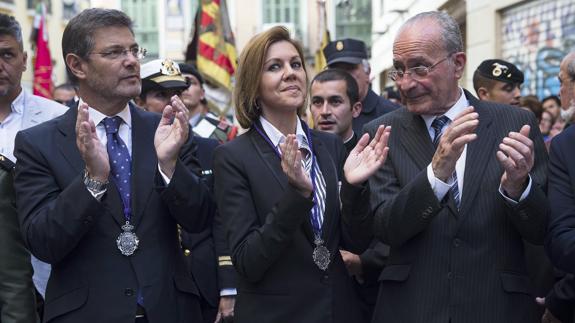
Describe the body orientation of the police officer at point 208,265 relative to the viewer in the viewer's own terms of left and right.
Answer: facing the viewer and to the right of the viewer

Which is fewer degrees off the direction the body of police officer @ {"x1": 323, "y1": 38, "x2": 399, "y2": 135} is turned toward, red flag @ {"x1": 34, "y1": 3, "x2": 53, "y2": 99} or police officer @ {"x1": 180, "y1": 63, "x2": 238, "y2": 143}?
the police officer

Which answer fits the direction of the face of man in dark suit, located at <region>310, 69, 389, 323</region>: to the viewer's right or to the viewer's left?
to the viewer's left

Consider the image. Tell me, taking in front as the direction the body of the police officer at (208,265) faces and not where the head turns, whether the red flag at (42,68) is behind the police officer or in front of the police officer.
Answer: behind

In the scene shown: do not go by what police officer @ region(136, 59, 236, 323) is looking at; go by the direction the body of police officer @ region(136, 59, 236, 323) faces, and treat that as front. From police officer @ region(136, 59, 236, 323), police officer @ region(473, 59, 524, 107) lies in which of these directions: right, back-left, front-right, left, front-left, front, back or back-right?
left

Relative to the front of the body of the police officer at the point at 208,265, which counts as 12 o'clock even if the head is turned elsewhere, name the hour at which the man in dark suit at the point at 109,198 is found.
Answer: The man in dark suit is roughly at 2 o'clock from the police officer.

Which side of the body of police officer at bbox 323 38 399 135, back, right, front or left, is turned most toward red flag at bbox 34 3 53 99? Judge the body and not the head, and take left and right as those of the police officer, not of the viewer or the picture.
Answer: right

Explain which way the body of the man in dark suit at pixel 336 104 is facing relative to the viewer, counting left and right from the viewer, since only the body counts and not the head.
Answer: facing the viewer and to the left of the viewer

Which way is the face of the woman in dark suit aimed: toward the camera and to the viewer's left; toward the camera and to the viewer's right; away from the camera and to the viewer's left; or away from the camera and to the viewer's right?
toward the camera and to the viewer's right

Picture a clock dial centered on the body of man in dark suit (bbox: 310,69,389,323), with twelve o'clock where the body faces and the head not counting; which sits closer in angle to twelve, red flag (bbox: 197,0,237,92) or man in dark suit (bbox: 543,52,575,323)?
the man in dark suit

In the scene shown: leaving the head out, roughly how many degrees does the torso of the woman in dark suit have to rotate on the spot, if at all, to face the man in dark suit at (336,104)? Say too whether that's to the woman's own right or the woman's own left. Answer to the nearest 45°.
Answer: approximately 135° to the woman's own left
